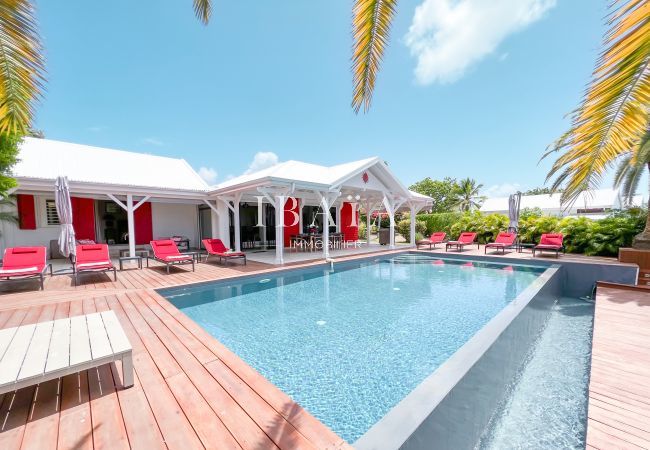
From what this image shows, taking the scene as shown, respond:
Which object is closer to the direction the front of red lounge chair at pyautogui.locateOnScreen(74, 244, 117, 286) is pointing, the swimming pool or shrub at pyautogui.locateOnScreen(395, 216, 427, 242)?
the swimming pool

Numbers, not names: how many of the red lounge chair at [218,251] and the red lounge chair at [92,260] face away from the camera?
0

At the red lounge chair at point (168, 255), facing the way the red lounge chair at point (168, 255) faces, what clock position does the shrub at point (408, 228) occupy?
The shrub is roughly at 10 o'clock from the red lounge chair.

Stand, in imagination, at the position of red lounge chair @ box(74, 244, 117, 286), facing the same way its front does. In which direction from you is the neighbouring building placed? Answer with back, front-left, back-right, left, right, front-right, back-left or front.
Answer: left

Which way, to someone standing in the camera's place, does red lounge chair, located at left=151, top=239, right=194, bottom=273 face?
facing the viewer and to the right of the viewer

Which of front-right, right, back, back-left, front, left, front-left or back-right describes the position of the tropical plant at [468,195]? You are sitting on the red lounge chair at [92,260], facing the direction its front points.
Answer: left

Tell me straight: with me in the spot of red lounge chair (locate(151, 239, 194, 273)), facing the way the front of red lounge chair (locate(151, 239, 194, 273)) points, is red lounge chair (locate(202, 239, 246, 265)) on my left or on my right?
on my left

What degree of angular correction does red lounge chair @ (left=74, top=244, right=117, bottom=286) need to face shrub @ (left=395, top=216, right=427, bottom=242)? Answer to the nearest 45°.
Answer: approximately 90° to its left

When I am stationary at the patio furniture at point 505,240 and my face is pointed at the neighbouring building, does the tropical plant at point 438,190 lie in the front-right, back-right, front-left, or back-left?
front-left

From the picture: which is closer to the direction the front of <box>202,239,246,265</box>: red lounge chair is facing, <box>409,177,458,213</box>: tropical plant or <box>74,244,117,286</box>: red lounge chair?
the tropical plant

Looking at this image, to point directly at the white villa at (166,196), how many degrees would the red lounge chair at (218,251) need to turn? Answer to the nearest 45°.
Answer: approximately 180°

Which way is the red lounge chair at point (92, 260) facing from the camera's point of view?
toward the camera

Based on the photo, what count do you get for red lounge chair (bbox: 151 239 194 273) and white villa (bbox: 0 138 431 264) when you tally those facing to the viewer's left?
0

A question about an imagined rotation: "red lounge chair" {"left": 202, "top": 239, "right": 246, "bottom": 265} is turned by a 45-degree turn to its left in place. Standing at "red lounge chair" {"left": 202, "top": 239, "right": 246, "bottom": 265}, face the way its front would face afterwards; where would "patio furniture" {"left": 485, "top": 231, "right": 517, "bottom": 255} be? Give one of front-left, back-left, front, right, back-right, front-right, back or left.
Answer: front
